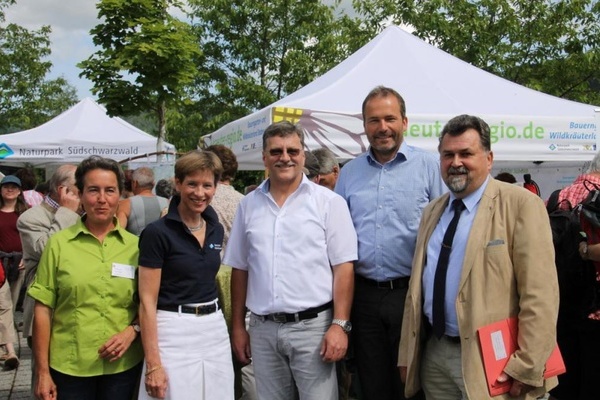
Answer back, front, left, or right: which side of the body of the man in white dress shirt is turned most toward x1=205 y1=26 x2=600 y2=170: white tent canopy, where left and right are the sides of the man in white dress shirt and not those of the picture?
back

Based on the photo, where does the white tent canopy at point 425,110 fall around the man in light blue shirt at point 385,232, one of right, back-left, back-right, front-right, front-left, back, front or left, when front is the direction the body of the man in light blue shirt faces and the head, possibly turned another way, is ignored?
back

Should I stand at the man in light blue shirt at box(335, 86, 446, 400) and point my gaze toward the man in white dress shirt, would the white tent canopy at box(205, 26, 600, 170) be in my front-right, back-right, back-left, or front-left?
back-right

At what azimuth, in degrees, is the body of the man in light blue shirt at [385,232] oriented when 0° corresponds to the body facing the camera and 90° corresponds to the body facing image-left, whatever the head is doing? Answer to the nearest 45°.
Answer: approximately 0°

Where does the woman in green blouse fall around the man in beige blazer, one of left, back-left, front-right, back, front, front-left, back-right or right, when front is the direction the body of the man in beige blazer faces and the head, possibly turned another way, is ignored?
front-right

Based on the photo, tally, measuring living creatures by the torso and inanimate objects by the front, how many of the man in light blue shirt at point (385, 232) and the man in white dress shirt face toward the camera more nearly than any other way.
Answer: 2

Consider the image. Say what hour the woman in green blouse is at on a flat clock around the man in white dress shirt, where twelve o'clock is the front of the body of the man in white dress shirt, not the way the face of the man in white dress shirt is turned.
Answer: The woman in green blouse is roughly at 3 o'clock from the man in white dress shirt.

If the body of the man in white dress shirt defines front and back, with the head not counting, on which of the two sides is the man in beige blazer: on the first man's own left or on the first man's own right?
on the first man's own left

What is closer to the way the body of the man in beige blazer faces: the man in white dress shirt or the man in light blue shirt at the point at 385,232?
the man in white dress shirt

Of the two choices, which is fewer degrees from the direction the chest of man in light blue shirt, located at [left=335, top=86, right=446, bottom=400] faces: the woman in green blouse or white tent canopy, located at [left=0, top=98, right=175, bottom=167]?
the woman in green blouse

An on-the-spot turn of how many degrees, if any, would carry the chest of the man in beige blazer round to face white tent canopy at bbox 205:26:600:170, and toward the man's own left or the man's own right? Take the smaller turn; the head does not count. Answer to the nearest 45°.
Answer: approximately 135° to the man's own right

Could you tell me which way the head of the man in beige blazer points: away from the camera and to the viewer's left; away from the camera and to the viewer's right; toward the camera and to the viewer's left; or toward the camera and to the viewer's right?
toward the camera and to the viewer's left

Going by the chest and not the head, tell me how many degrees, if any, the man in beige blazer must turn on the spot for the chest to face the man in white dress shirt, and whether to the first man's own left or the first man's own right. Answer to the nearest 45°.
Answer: approximately 45° to the first man's own right
